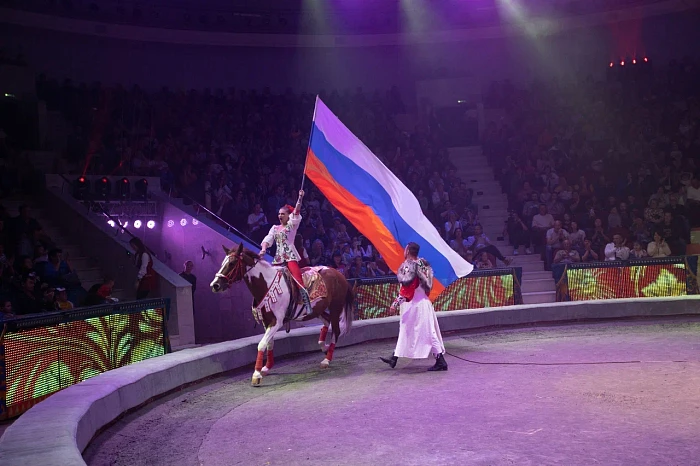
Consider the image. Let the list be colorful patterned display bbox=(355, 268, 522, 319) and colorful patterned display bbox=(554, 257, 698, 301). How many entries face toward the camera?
2

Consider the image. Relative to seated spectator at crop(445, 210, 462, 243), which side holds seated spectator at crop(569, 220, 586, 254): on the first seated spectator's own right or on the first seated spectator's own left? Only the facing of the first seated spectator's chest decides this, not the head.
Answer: on the first seated spectator's own left

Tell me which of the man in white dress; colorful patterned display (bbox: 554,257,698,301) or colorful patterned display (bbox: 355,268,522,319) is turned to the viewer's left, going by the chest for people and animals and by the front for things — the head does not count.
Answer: the man in white dress

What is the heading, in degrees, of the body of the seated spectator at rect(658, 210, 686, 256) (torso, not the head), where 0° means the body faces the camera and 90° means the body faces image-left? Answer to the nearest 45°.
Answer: approximately 45°

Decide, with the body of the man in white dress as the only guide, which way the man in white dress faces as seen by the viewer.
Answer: to the viewer's left

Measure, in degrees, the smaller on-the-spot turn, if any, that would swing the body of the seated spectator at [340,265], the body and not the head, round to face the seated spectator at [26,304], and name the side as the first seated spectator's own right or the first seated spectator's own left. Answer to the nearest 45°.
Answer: approximately 45° to the first seated spectator's own right

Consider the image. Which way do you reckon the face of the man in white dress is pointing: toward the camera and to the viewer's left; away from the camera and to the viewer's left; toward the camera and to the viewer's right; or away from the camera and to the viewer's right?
away from the camera and to the viewer's left

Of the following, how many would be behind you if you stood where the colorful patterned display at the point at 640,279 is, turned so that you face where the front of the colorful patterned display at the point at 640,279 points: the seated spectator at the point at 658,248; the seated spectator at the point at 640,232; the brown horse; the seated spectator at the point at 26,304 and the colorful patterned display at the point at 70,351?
2

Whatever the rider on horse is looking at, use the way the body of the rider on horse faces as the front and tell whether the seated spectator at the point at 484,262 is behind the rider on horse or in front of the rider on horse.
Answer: behind
